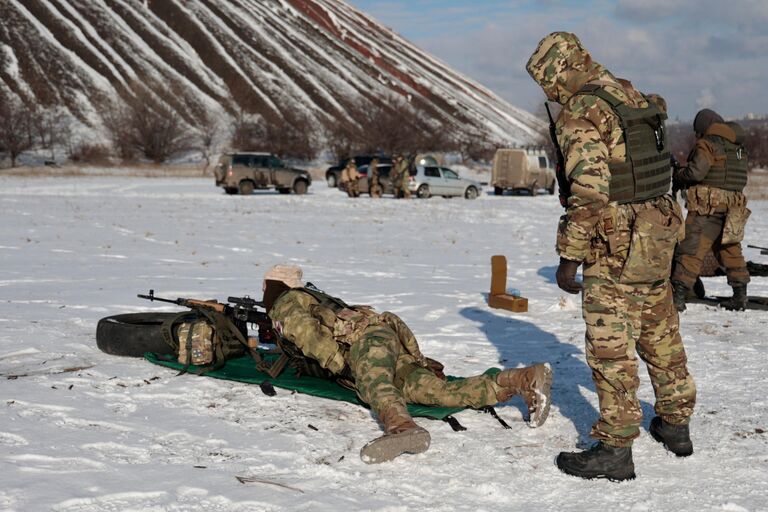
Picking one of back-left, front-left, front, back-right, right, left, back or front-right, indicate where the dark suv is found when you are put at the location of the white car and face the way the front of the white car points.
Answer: back-left

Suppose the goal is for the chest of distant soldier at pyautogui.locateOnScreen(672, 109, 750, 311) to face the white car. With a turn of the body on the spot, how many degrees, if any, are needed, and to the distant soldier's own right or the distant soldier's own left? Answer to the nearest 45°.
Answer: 0° — they already face it

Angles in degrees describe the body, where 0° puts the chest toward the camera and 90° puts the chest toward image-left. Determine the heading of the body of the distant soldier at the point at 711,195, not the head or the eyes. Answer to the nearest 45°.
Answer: approximately 135°

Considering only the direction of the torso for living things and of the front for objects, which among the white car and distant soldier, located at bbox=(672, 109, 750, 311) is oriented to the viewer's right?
the white car

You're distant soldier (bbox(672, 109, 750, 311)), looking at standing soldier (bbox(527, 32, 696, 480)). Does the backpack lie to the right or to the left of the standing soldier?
right

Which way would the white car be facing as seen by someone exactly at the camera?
facing to the right of the viewer
